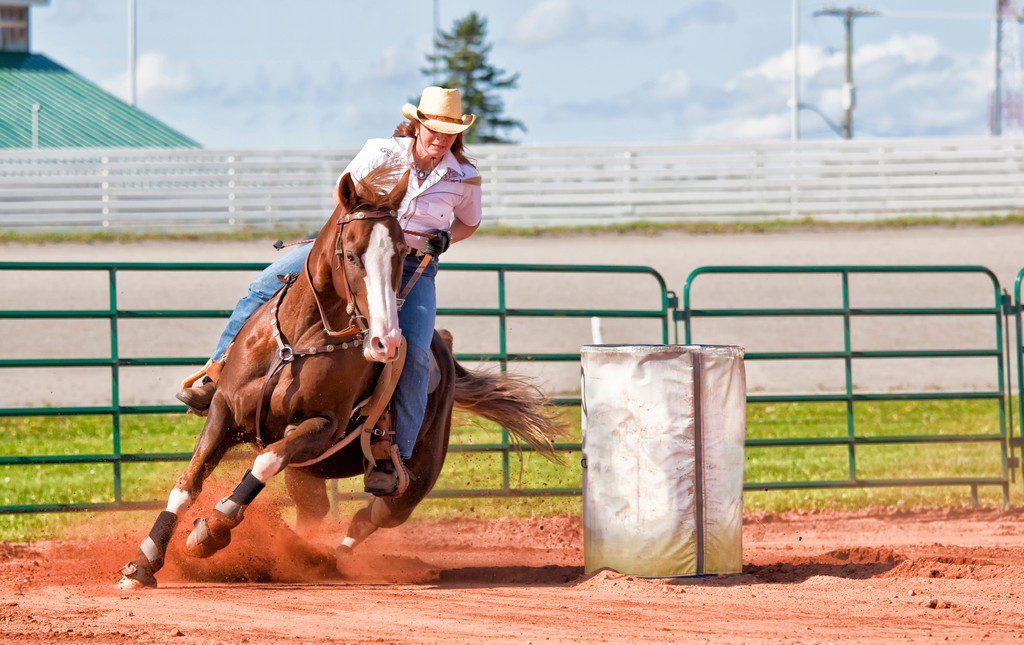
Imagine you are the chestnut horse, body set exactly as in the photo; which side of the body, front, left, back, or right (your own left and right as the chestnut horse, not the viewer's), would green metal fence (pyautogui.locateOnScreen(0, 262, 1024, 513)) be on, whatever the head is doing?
back

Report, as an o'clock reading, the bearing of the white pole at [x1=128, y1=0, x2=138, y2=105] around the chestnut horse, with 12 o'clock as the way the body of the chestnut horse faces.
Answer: The white pole is roughly at 4 o'clock from the chestnut horse.

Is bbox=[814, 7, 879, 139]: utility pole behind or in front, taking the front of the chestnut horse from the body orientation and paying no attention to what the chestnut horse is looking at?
behind

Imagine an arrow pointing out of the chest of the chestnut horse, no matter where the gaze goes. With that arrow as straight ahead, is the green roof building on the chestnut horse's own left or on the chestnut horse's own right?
on the chestnut horse's own right

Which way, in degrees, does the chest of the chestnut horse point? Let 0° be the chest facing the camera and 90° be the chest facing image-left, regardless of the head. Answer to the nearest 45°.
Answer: approximately 45°

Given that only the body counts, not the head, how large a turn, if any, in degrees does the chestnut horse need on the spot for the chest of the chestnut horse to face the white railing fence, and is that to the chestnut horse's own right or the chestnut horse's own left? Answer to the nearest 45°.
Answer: approximately 135° to the chestnut horse's own right

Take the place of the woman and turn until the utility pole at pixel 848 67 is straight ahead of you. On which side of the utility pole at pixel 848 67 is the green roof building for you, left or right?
left
